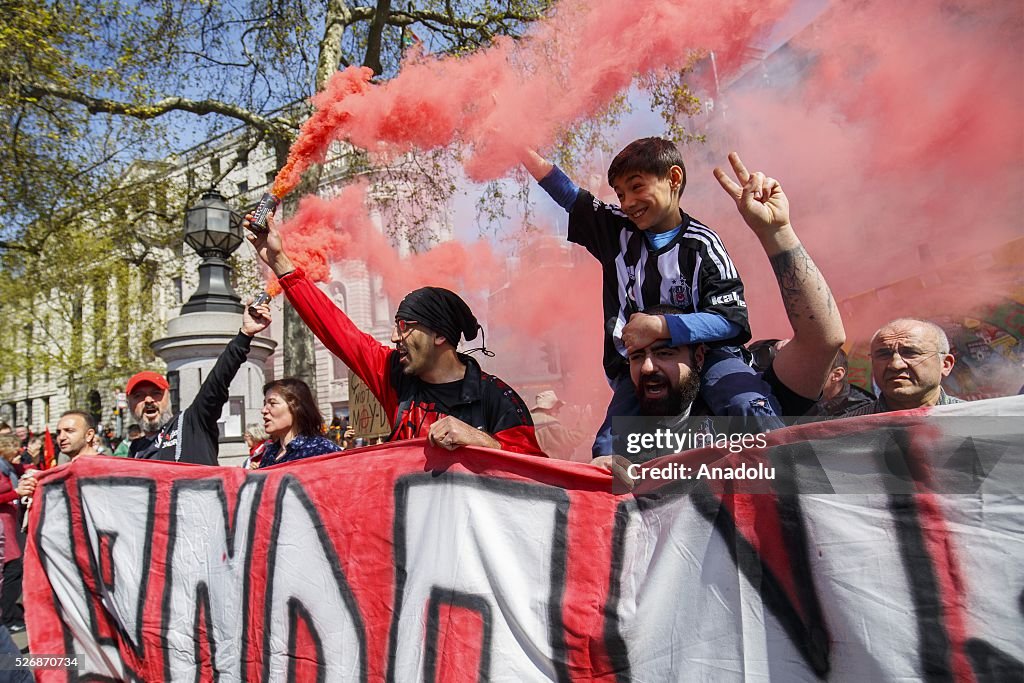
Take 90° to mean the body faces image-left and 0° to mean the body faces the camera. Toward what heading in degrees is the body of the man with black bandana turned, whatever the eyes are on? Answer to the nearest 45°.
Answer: approximately 45°

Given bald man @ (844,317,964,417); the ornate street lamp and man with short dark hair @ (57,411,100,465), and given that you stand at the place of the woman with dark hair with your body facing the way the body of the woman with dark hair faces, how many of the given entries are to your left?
1

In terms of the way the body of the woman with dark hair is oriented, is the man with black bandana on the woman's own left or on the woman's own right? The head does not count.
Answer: on the woman's own left

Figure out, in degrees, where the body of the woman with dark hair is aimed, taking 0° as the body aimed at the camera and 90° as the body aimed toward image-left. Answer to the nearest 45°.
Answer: approximately 45°

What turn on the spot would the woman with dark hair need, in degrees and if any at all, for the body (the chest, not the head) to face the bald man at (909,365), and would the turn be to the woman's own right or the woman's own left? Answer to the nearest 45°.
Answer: approximately 90° to the woman's own left

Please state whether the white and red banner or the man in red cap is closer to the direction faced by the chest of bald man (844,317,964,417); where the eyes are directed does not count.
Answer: the white and red banner

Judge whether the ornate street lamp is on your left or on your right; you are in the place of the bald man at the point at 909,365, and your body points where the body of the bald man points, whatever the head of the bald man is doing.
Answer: on your right

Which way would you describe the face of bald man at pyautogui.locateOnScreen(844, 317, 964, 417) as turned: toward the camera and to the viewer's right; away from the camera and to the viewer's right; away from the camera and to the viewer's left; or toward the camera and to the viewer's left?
toward the camera and to the viewer's left

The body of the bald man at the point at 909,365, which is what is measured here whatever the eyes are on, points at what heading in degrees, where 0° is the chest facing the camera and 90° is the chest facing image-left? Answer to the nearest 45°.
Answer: approximately 45°
